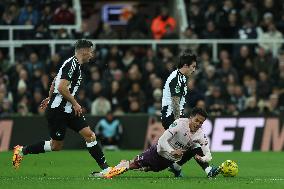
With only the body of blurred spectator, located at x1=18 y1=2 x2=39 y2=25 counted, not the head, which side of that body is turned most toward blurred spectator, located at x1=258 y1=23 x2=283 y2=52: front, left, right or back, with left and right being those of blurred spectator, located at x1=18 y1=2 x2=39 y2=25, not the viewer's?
left

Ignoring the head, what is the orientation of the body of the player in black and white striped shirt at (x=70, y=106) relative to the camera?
to the viewer's right

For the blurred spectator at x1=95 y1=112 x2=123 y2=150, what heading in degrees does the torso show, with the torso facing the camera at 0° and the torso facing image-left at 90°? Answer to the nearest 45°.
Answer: approximately 0°

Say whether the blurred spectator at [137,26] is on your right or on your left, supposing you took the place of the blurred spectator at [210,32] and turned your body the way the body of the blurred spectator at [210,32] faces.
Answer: on your right

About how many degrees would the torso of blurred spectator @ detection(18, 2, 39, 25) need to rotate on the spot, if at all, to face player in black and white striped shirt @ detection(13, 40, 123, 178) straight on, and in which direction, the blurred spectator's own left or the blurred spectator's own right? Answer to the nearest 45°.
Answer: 0° — they already face them

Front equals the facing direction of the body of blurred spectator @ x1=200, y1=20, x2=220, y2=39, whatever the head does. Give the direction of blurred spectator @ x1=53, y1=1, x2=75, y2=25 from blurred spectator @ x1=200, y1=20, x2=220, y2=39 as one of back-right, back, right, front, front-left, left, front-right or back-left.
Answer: right

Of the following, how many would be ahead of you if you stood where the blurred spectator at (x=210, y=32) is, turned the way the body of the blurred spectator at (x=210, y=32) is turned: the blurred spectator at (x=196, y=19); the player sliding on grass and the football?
2

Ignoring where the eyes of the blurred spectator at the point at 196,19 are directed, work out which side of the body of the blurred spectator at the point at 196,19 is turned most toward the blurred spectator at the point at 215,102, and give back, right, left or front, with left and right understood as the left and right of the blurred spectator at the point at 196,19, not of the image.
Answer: front

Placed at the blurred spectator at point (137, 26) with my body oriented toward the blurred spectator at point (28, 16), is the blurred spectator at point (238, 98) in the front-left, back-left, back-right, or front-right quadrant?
back-left

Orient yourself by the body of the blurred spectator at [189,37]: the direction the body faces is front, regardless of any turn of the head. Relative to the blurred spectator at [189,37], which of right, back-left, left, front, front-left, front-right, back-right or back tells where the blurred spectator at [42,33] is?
right
